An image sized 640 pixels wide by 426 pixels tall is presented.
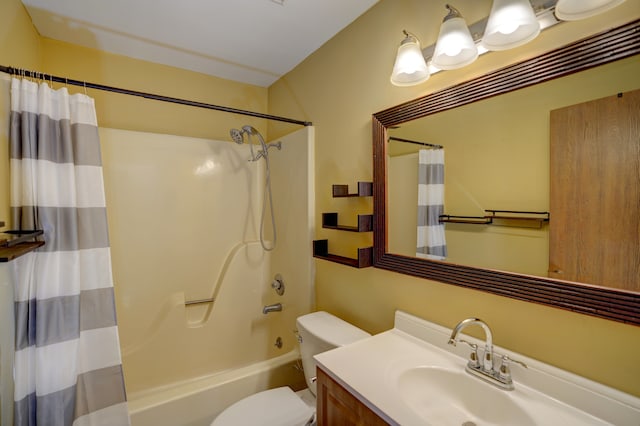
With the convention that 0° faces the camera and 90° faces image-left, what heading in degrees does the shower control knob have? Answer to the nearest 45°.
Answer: approximately 45°

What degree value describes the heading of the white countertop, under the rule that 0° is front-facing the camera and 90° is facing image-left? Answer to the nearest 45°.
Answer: approximately 45°

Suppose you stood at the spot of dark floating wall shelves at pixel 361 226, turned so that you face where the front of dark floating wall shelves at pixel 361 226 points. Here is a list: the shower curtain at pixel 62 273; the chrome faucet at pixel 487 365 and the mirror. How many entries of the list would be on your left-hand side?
2

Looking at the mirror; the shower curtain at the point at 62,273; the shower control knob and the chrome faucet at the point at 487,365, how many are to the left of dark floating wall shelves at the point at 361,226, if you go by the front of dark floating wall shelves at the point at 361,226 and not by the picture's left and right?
2

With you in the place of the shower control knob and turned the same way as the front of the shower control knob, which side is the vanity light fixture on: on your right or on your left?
on your left

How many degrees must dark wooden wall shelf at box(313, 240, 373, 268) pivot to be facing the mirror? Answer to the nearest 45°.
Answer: approximately 90° to its left

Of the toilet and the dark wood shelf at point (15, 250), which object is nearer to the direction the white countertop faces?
the dark wood shelf

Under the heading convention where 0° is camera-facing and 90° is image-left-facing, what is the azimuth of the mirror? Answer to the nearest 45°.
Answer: approximately 45°

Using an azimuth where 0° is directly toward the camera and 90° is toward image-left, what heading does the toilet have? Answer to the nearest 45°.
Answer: approximately 45°

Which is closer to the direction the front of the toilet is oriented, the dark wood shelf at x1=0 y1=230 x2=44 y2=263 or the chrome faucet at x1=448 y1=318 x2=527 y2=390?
the dark wood shelf
